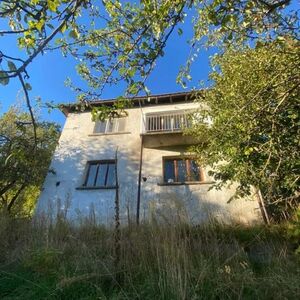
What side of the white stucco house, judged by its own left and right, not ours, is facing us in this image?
front

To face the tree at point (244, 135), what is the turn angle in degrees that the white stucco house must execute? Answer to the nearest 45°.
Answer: approximately 45° to its left
